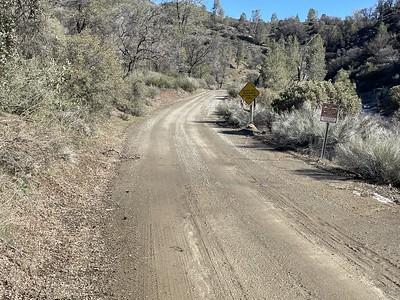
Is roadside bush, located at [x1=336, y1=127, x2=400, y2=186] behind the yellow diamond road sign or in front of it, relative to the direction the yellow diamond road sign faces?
in front

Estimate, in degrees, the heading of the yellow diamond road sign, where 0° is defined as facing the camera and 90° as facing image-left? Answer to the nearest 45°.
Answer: approximately 0°

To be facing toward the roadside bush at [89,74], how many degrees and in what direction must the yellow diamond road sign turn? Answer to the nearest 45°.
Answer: approximately 45° to its right

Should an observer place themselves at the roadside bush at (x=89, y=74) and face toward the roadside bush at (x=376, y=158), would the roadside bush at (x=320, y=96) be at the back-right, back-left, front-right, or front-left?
front-left
